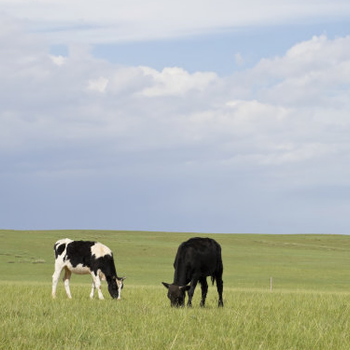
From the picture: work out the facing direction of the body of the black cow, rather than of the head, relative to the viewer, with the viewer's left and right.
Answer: facing the viewer and to the left of the viewer

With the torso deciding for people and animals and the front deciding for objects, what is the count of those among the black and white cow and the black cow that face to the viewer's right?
1

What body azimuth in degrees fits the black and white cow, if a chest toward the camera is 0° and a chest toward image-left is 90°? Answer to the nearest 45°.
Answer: approximately 270°

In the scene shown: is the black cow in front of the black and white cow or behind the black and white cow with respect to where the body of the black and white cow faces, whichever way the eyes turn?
in front
